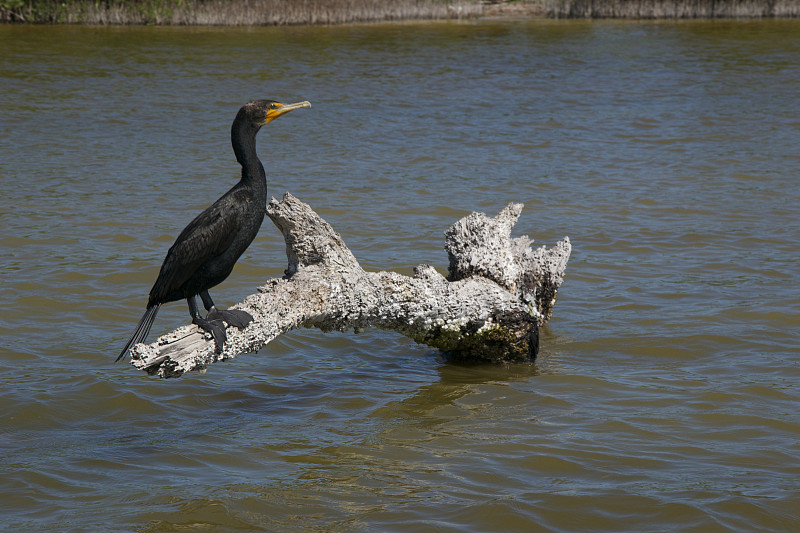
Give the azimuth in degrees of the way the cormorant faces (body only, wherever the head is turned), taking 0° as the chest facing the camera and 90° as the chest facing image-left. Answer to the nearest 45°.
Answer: approximately 270°
